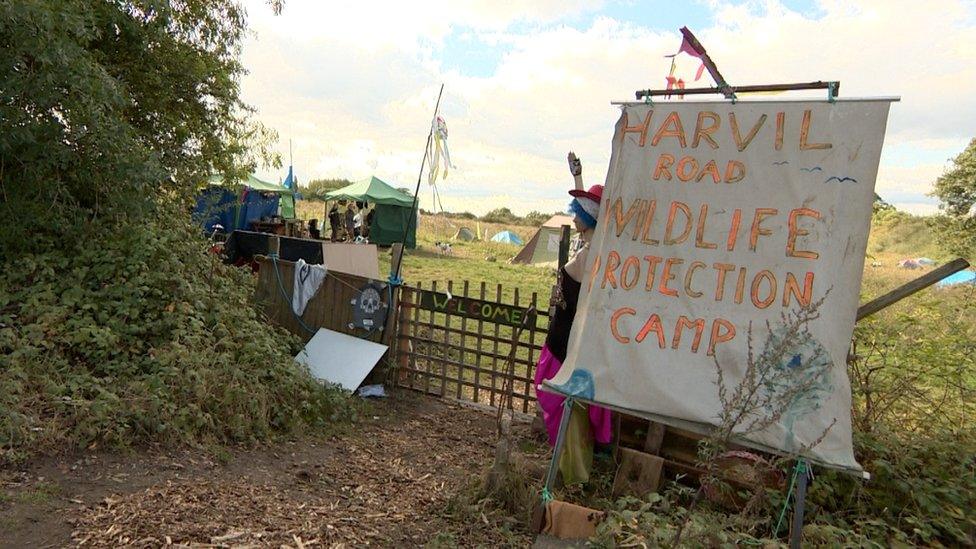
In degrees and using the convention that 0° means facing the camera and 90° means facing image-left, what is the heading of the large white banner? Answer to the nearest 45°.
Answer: approximately 0°

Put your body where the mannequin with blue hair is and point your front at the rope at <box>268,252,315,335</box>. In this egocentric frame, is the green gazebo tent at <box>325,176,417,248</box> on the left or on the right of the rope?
right

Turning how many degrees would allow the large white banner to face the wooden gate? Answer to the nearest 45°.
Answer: approximately 135° to its right

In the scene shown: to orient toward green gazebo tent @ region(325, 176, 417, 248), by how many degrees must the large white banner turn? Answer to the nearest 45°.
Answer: approximately 135° to its right

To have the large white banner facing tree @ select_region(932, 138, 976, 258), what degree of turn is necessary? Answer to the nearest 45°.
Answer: approximately 180°

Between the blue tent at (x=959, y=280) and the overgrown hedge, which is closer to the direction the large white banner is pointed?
the overgrown hedge

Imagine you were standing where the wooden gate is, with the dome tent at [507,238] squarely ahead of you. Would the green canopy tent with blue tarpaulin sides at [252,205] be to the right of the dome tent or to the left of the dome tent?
left
